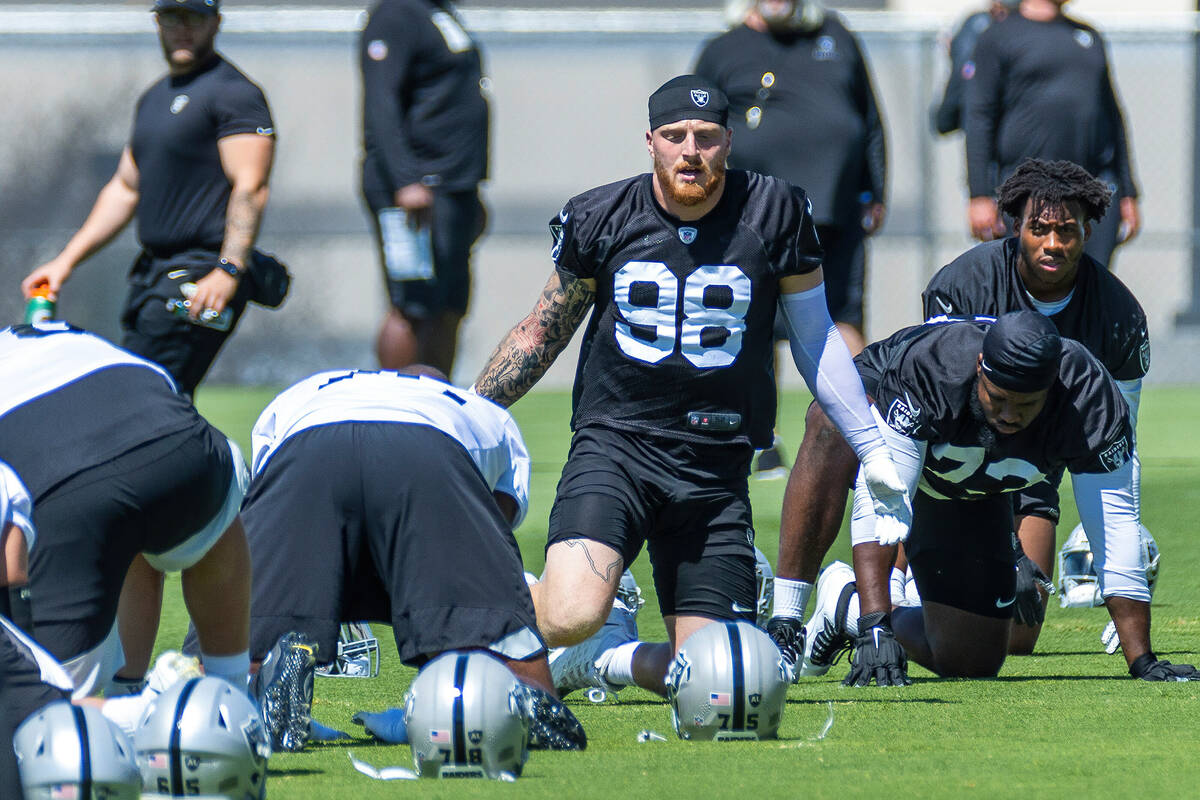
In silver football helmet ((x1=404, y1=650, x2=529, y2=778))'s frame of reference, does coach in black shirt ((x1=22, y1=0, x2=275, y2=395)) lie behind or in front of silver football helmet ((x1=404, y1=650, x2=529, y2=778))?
in front

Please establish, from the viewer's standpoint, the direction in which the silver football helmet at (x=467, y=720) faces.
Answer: facing away from the viewer

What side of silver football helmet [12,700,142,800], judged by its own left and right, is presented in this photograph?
back

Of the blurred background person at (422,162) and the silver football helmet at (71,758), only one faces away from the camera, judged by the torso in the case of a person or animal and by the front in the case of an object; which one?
the silver football helmet

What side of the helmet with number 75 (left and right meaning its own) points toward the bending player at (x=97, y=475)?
left

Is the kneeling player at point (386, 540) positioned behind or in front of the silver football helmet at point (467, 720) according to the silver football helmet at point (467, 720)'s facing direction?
in front

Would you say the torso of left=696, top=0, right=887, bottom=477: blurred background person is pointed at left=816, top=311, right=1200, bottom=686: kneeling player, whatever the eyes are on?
yes

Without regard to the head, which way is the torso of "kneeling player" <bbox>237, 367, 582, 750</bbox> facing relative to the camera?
away from the camera

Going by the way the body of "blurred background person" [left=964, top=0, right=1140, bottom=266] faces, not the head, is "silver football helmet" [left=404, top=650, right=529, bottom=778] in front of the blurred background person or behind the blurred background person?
in front

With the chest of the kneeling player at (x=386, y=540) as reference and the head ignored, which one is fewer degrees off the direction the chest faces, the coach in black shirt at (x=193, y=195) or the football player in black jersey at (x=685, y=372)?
the coach in black shirt

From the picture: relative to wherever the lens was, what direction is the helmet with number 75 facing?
facing away from the viewer

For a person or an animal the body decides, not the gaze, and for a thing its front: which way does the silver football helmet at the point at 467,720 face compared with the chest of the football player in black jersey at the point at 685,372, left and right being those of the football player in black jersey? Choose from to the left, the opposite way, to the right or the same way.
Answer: the opposite way

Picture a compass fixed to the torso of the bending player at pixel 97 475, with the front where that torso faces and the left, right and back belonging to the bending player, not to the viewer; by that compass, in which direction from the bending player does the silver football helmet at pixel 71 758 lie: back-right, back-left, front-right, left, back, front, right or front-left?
back-left

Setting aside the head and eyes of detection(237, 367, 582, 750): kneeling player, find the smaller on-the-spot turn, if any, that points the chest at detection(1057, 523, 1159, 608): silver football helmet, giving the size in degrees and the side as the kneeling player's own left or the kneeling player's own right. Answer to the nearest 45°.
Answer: approximately 45° to the kneeling player's own right
